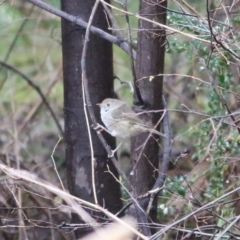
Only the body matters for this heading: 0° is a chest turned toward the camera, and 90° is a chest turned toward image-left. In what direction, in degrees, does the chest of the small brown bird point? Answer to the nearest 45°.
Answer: approximately 90°
